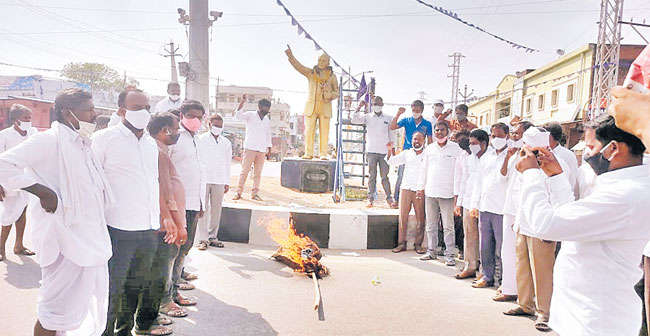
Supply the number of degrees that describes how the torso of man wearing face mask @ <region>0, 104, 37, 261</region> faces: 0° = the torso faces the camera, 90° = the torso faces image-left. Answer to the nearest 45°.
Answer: approximately 315°

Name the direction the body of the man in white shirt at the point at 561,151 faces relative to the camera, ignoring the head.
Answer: to the viewer's left

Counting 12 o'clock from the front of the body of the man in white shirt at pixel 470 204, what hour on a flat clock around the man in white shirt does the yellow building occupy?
The yellow building is roughly at 5 o'clock from the man in white shirt.

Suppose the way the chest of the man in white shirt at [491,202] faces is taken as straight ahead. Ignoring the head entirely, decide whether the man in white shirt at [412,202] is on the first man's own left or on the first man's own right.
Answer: on the first man's own right

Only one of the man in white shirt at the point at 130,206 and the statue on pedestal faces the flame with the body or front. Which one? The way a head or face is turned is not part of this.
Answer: the statue on pedestal

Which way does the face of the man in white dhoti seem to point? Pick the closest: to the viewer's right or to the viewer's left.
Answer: to the viewer's right

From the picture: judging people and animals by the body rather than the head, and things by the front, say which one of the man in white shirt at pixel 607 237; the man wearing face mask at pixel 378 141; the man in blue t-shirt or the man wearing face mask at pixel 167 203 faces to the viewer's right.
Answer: the man wearing face mask at pixel 167 203

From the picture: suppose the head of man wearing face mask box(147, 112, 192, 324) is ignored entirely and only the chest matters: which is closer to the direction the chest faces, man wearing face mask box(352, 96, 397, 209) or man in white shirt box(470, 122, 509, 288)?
the man in white shirt

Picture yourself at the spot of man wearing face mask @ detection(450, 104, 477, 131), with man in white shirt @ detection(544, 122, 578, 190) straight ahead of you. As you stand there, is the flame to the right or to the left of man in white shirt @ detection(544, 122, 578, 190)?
right

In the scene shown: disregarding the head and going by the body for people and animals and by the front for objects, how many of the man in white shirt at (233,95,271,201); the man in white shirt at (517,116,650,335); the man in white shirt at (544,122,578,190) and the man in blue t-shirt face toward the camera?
2

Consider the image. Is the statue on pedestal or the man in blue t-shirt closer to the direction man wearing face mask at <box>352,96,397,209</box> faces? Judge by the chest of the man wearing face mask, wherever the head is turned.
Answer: the man in blue t-shirt

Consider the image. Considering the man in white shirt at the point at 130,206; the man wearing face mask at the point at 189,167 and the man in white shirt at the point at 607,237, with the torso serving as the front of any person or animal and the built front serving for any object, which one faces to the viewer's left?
the man in white shirt at the point at 607,237
